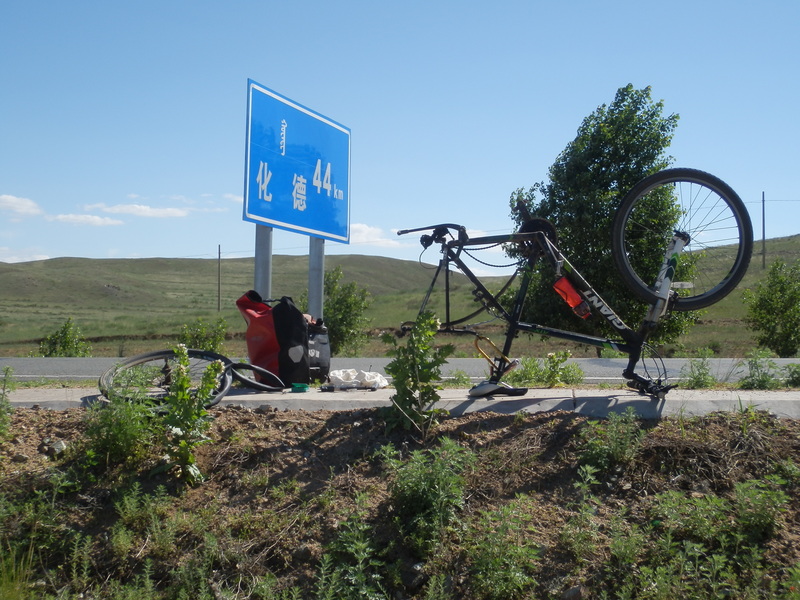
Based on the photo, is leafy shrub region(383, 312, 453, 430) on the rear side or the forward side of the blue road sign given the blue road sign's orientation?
on the forward side

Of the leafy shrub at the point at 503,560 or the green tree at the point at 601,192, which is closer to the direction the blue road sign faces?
the leafy shrub

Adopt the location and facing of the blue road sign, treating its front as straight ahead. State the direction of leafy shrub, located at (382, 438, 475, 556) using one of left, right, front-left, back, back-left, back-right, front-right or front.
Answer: front-right

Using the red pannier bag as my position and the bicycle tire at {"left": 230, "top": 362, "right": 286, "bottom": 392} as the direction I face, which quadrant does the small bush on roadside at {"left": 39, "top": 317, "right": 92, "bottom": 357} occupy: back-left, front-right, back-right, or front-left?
back-right

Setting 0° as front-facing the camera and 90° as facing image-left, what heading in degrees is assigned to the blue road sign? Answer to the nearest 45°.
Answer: approximately 315°

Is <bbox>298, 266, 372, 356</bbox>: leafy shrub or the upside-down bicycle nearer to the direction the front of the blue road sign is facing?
the upside-down bicycle

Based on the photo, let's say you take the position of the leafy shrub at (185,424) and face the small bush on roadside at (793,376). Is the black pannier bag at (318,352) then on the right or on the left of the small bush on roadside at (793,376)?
left

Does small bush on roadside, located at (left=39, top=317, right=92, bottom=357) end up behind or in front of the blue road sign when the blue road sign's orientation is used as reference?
behind

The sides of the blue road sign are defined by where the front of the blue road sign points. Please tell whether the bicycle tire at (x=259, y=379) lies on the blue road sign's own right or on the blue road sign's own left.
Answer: on the blue road sign's own right

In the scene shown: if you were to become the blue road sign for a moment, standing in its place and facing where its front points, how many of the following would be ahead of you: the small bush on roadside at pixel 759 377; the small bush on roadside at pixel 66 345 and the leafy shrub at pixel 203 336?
1

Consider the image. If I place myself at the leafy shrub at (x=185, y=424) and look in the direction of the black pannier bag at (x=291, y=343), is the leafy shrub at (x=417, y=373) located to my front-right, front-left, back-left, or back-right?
front-right

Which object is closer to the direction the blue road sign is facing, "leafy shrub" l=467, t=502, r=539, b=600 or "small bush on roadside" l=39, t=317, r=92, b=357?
the leafy shrub

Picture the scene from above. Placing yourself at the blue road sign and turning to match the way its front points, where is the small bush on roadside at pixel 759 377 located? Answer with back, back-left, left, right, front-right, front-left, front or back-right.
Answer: front

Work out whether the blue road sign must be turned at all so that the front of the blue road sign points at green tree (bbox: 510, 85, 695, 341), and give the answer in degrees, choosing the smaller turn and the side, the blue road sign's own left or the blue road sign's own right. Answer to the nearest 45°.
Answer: approximately 90° to the blue road sign's own left

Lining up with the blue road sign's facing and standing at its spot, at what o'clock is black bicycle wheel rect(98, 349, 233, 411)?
The black bicycle wheel is roughly at 2 o'clock from the blue road sign.

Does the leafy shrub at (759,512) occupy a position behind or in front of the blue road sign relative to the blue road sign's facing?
in front

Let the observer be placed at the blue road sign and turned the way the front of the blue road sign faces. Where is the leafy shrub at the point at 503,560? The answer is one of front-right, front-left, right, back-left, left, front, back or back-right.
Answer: front-right

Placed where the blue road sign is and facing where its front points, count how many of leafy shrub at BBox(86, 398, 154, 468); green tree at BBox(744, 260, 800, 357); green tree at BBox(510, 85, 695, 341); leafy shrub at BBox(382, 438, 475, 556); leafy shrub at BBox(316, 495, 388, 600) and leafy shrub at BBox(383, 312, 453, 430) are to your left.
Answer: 2
